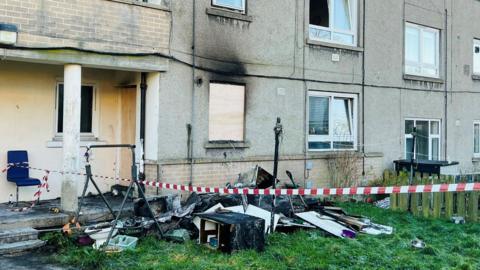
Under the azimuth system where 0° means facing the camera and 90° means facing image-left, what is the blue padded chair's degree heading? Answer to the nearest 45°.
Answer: approximately 315°

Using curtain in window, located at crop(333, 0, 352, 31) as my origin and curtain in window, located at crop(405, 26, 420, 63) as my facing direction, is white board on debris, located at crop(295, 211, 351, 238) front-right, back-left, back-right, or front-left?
back-right

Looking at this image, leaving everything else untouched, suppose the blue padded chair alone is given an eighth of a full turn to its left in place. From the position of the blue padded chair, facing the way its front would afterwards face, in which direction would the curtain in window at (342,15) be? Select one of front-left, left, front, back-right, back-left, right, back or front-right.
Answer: front

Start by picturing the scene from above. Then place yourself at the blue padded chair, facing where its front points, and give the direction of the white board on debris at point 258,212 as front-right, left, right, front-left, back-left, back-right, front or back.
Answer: front

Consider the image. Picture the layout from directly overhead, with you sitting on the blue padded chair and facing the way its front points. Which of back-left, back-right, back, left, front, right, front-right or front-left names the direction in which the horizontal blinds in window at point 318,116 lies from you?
front-left

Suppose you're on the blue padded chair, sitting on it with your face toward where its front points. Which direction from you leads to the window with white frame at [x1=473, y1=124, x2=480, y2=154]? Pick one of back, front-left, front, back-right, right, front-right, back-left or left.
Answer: front-left

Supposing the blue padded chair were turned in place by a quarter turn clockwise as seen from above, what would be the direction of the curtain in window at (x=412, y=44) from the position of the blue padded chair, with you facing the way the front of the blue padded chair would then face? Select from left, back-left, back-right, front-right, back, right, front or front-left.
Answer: back-left

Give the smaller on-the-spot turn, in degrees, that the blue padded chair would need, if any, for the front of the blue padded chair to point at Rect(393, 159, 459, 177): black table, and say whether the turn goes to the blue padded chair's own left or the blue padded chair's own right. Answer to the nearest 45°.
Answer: approximately 45° to the blue padded chair's own left

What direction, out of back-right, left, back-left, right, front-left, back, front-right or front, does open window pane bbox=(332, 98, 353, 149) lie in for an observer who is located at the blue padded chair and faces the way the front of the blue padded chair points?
front-left
